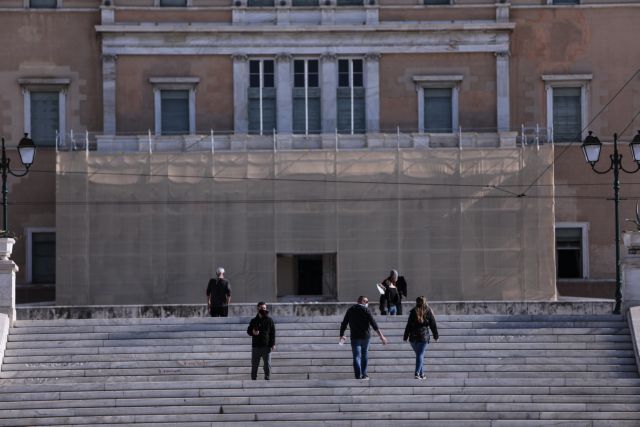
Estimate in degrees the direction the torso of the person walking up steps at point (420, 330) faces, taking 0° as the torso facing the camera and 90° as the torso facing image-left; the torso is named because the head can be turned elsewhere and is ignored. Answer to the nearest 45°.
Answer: approximately 180°

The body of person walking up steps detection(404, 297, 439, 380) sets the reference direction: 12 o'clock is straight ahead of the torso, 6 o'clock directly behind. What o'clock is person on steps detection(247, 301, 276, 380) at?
person on steps detection(247, 301, 276, 380) is roughly at 9 o'clock from person walking up steps detection(404, 297, 439, 380).

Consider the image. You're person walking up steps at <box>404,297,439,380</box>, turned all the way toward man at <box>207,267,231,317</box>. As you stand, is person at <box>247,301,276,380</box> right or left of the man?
left

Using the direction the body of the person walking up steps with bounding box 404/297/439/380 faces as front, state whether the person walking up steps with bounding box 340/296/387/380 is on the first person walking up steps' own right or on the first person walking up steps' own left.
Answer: on the first person walking up steps' own left

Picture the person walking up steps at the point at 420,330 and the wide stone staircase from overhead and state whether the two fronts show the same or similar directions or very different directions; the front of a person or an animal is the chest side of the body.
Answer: very different directions
